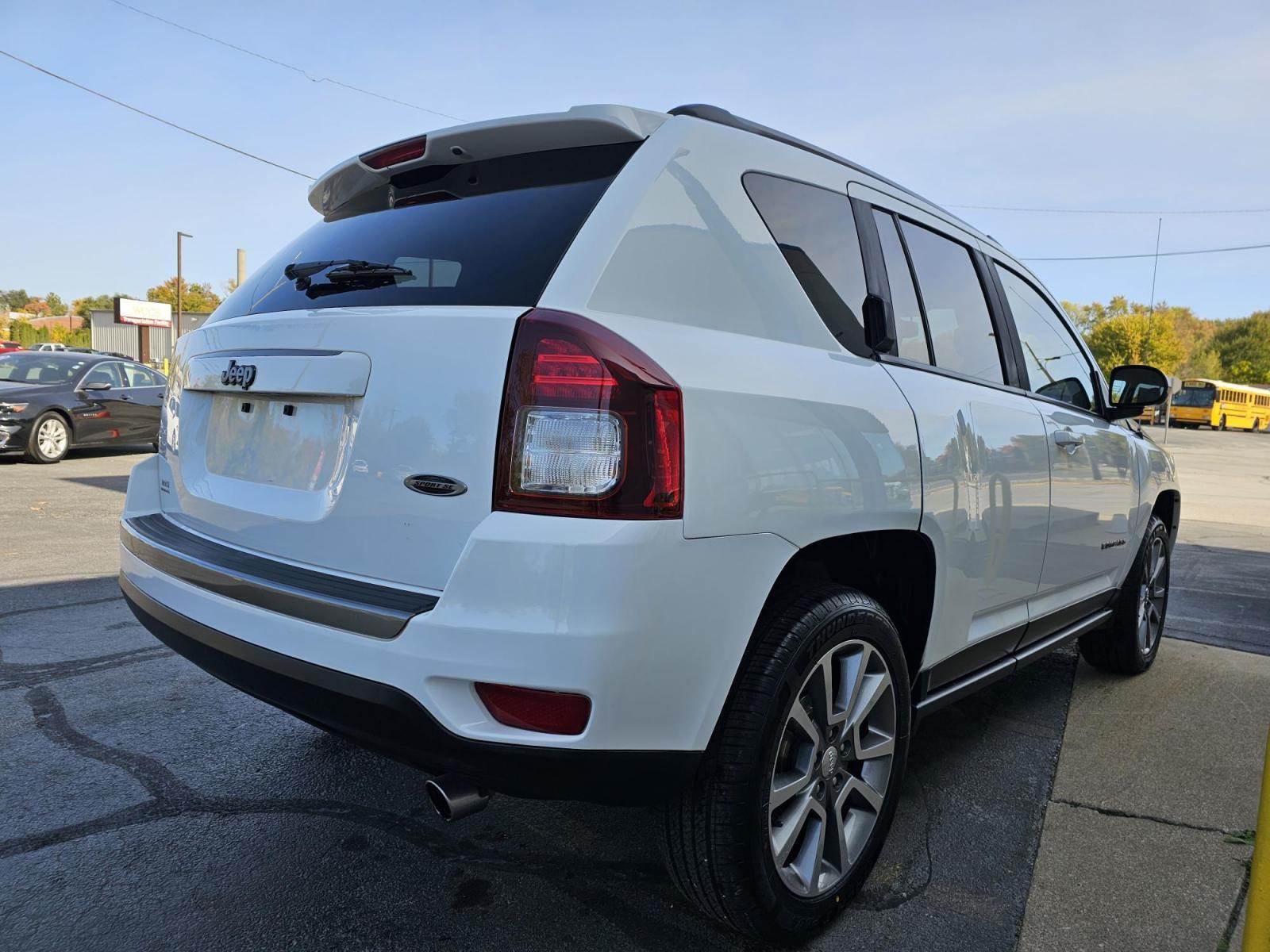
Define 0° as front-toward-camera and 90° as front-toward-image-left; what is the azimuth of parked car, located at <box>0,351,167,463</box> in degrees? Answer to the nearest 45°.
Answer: approximately 45°

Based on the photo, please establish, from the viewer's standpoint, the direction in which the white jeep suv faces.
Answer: facing away from the viewer and to the right of the viewer

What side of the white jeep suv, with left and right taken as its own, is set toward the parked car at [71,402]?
left

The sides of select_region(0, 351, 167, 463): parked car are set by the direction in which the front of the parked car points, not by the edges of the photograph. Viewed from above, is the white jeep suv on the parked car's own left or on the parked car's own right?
on the parked car's own left
